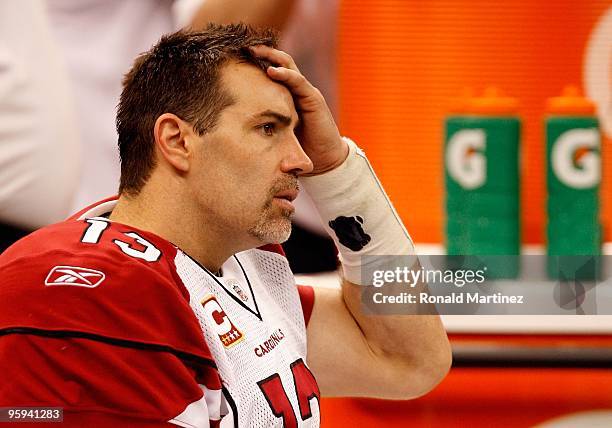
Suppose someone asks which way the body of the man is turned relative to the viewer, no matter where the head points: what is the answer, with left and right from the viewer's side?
facing the viewer and to the right of the viewer
